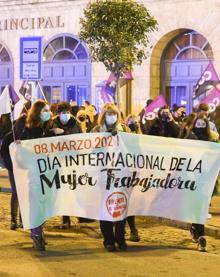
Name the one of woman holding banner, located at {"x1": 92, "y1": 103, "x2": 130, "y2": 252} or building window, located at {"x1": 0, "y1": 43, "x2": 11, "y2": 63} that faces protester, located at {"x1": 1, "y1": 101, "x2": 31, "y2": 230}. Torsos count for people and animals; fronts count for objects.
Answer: the building window

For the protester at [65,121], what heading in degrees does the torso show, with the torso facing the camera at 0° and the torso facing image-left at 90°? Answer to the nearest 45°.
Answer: approximately 0°

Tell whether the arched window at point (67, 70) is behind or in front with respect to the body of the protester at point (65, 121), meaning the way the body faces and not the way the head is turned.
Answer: behind

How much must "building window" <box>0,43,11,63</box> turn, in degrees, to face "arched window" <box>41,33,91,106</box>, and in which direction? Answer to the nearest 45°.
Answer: approximately 45° to its left

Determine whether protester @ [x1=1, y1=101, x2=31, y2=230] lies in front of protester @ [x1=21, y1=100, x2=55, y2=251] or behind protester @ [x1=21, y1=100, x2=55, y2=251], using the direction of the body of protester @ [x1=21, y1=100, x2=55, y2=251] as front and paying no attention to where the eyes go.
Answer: behind

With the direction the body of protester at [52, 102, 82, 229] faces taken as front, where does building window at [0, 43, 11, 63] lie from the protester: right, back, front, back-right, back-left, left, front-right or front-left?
back

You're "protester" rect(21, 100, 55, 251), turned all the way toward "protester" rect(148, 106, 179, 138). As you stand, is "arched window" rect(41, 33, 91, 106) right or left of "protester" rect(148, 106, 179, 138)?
left

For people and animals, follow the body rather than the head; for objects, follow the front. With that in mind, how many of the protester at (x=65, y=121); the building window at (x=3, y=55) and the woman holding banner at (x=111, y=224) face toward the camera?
3

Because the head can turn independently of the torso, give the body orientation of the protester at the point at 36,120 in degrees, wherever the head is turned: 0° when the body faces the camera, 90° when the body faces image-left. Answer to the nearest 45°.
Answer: approximately 315°

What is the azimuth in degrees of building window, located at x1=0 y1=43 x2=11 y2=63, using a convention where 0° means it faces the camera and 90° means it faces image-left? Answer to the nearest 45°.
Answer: approximately 0°

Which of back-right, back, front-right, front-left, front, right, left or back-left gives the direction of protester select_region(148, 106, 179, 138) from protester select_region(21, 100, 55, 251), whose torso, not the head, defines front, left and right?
left

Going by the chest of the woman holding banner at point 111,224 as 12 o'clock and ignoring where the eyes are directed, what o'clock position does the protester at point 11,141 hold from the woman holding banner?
The protester is roughly at 4 o'clock from the woman holding banner.
